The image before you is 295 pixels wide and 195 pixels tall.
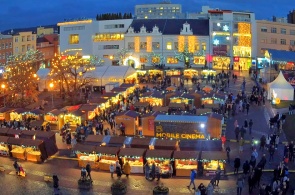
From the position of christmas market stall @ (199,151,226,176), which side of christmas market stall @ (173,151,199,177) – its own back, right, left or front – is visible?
left

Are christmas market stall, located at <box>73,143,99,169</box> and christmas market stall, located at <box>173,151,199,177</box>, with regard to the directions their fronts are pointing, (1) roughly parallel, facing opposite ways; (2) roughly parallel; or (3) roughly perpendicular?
roughly parallel

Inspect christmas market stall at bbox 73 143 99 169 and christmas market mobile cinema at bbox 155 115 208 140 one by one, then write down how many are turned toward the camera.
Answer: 2

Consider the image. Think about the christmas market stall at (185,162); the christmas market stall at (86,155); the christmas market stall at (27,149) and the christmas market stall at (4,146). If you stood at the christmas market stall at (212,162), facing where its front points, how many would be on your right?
4

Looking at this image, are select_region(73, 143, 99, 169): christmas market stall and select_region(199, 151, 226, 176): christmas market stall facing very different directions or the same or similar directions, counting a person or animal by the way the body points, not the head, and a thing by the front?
same or similar directions

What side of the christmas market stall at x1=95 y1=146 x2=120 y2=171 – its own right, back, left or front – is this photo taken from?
front

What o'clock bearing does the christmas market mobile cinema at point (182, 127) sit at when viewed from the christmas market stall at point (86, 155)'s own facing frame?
the christmas market mobile cinema at point (182, 127) is roughly at 8 o'clock from the christmas market stall at point (86, 155).

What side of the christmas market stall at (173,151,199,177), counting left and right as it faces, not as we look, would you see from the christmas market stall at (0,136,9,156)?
right

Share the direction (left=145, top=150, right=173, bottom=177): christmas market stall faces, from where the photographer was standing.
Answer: facing the viewer

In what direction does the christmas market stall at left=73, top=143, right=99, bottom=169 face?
toward the camera

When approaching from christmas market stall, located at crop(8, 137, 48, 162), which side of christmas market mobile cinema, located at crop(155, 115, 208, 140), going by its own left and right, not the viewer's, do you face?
right

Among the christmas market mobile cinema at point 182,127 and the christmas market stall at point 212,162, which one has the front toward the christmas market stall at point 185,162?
the christmas market mobile cinema at point 182,127

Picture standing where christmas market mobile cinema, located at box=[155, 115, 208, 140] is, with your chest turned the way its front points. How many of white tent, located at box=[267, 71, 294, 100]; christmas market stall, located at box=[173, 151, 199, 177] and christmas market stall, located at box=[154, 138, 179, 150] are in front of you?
2

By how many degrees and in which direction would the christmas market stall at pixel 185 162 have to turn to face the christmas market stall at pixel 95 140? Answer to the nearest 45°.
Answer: approximately 135° to its right

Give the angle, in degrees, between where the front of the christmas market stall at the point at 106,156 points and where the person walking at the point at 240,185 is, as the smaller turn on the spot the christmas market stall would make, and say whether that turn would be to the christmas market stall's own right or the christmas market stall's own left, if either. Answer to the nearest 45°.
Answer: approximately 45° to the christmas market stall's own left

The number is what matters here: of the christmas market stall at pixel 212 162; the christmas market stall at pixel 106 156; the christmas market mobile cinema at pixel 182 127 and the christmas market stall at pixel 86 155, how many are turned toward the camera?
4

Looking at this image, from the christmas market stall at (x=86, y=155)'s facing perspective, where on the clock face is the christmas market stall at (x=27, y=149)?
the christmas market stall at (x=27, y=149) is roughly at 4 o'clock from the christmas market stall at (x=86, y=155).

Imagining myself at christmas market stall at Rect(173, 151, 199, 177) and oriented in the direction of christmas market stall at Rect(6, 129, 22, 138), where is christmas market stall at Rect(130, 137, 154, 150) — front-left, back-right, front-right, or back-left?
front-right

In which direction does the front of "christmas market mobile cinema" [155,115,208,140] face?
toward the camera
